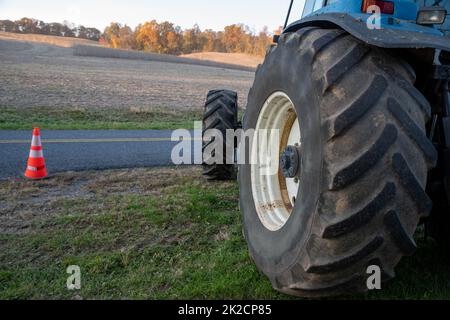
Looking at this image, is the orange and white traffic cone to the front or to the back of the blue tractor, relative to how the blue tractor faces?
to the front

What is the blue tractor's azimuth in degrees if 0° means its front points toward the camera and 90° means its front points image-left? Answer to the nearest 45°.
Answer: approximately 135°
